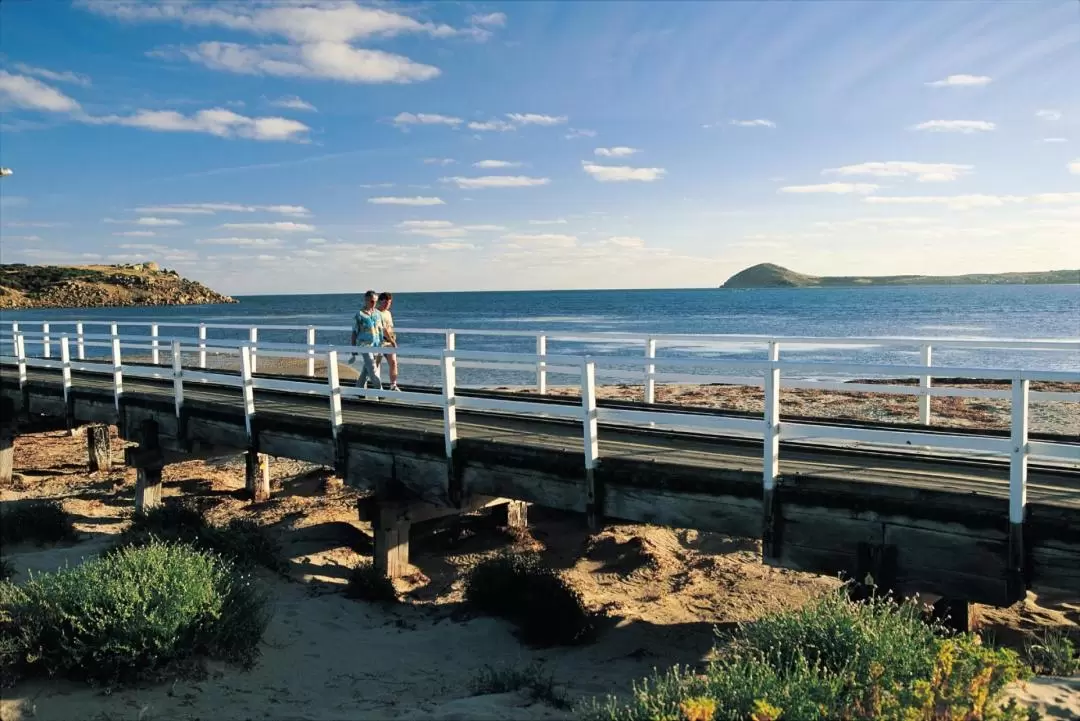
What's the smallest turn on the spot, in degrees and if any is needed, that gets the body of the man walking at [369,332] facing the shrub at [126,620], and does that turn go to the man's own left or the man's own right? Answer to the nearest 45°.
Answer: approximately 45° to the man's own right

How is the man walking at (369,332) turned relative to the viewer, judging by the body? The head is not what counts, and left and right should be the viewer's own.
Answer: facing the viewer and to the right of the viewer

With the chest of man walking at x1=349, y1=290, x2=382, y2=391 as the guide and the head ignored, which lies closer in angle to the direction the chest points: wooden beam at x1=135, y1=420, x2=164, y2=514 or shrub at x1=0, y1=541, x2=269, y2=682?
the shrub

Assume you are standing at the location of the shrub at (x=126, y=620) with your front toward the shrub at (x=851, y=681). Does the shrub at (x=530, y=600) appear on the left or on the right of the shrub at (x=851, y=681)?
left

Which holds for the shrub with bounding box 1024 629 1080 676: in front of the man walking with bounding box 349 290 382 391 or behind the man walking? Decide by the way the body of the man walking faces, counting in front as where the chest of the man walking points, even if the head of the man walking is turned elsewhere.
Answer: in front

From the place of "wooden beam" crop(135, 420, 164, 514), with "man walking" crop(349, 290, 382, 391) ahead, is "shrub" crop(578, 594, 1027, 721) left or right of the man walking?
right

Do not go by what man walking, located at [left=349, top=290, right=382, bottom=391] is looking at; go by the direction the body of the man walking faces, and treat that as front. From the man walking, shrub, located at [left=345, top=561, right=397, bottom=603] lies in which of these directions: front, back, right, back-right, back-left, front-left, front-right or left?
front-right

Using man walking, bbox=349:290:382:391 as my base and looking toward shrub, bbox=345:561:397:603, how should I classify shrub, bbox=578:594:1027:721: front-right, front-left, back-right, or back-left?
front-left

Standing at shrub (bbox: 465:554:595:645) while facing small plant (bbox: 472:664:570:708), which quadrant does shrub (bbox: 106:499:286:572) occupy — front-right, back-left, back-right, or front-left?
back-right
